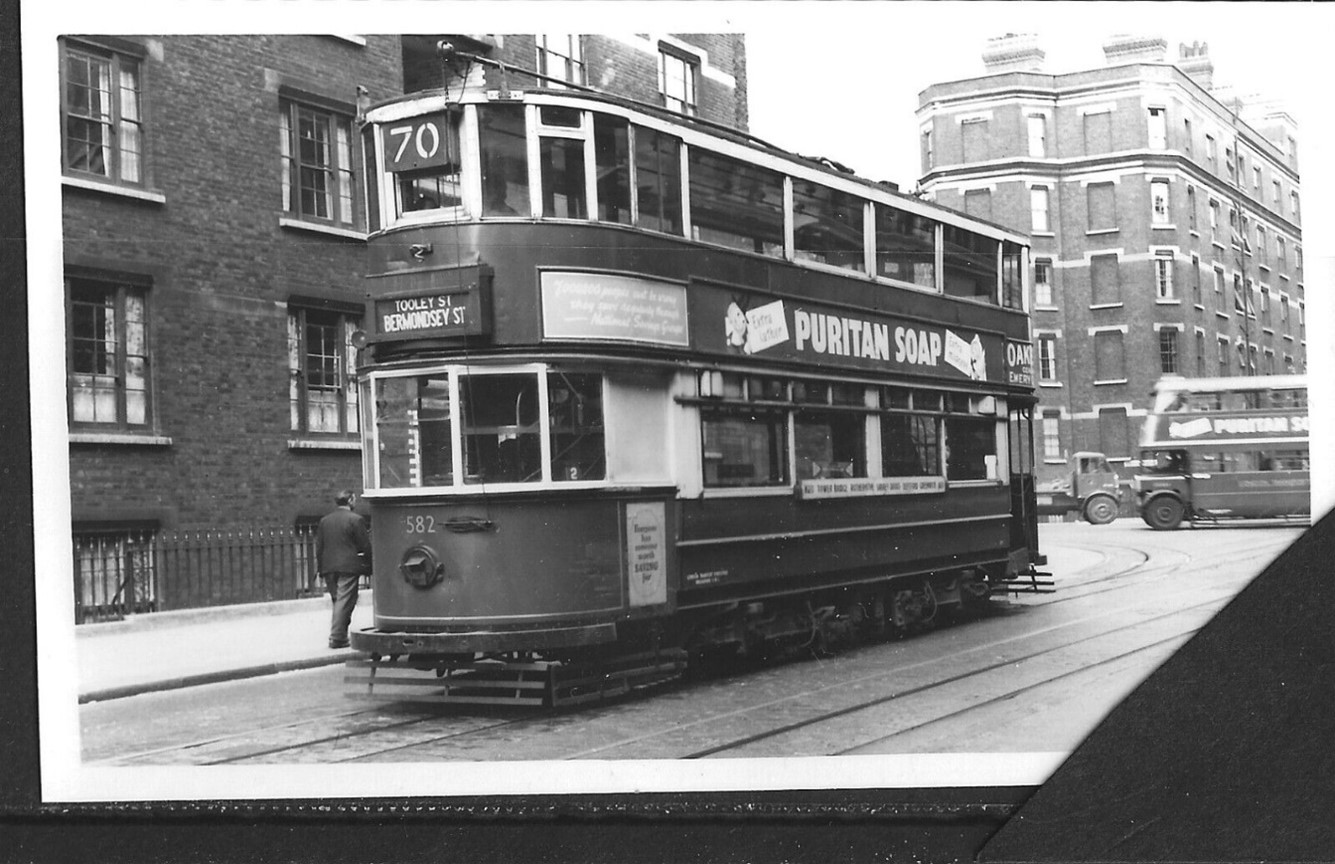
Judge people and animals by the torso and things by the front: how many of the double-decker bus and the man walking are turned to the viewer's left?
1

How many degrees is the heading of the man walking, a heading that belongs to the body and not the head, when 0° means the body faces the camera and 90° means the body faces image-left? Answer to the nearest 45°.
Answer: approximately 180°

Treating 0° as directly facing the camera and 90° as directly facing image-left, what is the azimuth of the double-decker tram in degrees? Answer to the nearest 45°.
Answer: approximately 45°

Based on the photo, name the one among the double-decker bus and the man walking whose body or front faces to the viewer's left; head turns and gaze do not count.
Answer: the double-decker bus

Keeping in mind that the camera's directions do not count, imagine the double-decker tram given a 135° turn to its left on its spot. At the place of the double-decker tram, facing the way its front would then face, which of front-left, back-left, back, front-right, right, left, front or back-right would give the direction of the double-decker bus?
front

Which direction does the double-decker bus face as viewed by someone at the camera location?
facing to the left of the viewer

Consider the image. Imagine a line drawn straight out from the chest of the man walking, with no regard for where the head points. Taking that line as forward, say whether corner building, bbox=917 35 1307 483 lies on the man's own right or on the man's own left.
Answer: on the man's own right

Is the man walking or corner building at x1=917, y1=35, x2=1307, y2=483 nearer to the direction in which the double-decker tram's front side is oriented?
the man walking
